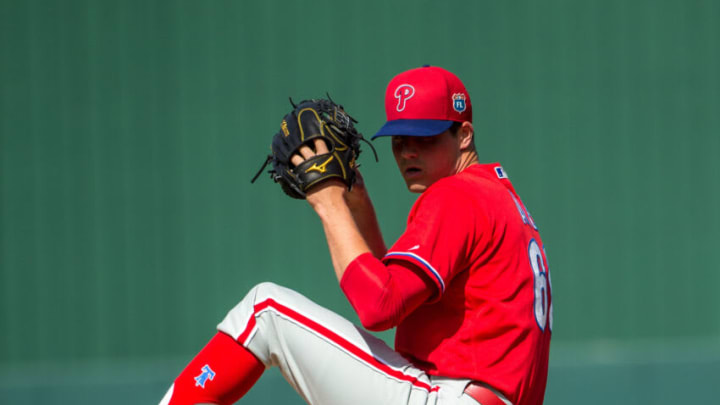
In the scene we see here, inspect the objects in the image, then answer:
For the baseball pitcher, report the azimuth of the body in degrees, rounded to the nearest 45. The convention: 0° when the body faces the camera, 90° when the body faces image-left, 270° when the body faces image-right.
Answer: approximately 90°
